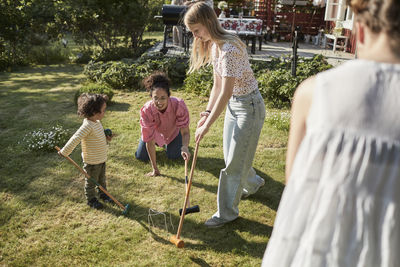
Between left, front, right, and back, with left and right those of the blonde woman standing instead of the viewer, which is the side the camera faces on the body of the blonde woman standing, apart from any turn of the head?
left

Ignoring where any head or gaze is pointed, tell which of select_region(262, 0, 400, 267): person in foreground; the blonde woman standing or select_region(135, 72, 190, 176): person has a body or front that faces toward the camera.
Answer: select_region(135, 72, 190, 176): person

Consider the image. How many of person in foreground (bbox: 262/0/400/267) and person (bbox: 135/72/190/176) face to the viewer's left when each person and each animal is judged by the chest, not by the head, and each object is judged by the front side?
0

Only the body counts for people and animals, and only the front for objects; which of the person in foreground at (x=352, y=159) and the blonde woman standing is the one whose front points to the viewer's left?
the blonde woman standing

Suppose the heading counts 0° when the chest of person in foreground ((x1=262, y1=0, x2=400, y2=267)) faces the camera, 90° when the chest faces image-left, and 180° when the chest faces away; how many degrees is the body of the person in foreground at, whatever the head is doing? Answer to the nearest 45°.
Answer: approximately 180°

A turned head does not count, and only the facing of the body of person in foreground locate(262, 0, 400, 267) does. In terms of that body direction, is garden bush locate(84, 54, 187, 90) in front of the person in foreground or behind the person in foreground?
in front

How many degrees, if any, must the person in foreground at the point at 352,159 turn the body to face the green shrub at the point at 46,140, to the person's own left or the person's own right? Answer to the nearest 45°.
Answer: approximately 45° to the person's own left

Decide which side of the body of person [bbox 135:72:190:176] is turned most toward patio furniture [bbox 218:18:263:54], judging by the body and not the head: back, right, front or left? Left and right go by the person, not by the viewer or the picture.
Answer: back

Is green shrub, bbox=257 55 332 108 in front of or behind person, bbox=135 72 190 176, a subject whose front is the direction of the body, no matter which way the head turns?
behind

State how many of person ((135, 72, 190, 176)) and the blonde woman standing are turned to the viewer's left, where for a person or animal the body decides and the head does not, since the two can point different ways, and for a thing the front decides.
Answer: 1

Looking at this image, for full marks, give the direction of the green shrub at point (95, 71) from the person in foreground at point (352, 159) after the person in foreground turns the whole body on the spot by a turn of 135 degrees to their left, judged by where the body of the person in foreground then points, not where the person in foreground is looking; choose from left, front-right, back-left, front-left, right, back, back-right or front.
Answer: right

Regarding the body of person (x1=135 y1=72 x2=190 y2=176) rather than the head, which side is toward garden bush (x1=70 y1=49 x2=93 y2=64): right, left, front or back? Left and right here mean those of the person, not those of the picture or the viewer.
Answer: back

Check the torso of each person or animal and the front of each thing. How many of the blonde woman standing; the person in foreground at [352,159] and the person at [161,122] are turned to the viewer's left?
1

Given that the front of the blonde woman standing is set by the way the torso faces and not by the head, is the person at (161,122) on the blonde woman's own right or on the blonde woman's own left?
on the blonde woman's own right
